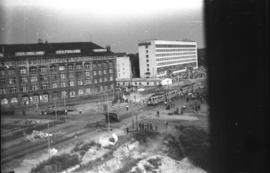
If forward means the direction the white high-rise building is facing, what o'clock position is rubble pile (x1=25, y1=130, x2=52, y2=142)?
The rubble pile is roughly at 2 o'clock from the white high-rise building.

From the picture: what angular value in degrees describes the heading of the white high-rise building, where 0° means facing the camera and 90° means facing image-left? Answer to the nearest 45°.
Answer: approximately 315°

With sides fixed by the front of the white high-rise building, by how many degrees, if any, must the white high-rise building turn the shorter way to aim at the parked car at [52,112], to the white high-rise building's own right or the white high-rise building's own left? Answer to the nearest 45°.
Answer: approximately 90° to the white high-rise building's own right

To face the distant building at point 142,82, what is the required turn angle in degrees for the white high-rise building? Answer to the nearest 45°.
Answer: approximately 90° to its right

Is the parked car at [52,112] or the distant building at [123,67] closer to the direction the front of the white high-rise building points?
the parked car
